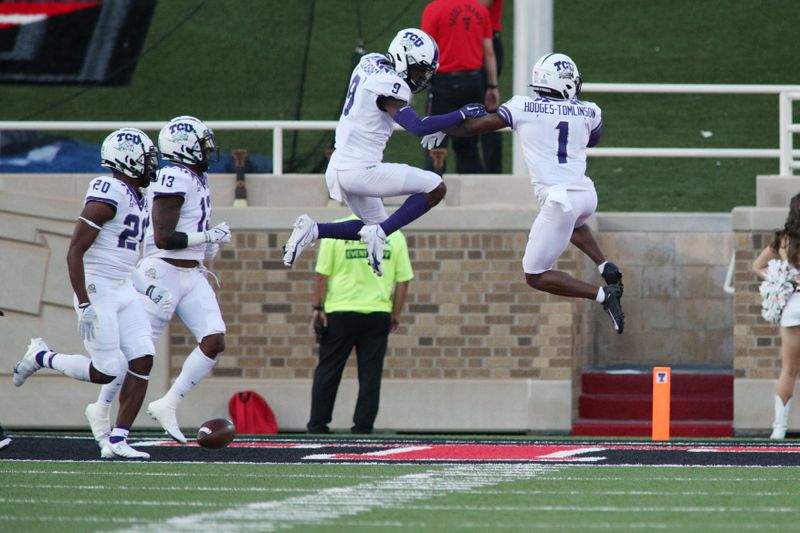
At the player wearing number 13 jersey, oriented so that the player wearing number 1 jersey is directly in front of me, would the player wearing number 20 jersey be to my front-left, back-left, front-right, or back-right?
back-right

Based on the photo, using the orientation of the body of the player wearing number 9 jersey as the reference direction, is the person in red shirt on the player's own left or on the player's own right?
on the player's own left

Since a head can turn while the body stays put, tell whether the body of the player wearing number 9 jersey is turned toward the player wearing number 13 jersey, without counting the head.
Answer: no

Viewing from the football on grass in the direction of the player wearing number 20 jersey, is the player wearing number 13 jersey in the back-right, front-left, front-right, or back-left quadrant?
front-right

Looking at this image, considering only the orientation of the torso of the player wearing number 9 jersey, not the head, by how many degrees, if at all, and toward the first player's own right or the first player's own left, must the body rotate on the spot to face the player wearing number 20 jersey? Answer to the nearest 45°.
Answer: approximately 180°

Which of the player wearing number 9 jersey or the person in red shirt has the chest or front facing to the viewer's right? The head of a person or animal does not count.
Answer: the player wearing number 9 jersey

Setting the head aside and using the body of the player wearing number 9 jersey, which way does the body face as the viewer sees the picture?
to the viewer's right

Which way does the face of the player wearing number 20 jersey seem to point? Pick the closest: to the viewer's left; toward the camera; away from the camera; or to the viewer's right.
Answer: to the viewer's right
